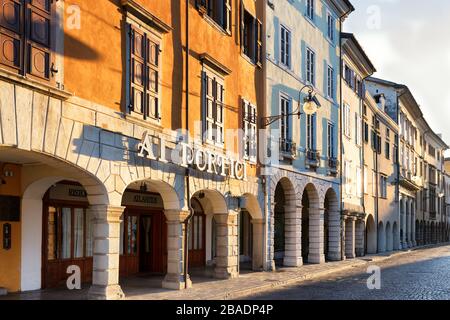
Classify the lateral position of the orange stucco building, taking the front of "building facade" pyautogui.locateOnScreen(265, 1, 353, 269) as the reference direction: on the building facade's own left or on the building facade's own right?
on the building facade's own right

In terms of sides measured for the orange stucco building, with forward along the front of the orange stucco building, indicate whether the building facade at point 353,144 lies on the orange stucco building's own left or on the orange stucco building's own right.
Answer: on the orange stucco building's own left

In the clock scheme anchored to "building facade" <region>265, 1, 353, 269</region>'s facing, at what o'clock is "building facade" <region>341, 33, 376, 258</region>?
"building facade" <region>341, 33, 376, 258</region> is roughly at 8 o'clock from "building facade" <region>265, 1, 353, 269</region>.

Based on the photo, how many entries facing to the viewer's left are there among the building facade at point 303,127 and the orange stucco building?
0

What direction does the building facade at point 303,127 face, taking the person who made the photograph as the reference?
facing the viewer and to the right of the viewer

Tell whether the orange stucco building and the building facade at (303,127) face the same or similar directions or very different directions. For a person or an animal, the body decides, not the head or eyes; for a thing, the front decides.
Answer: same or similar directions
